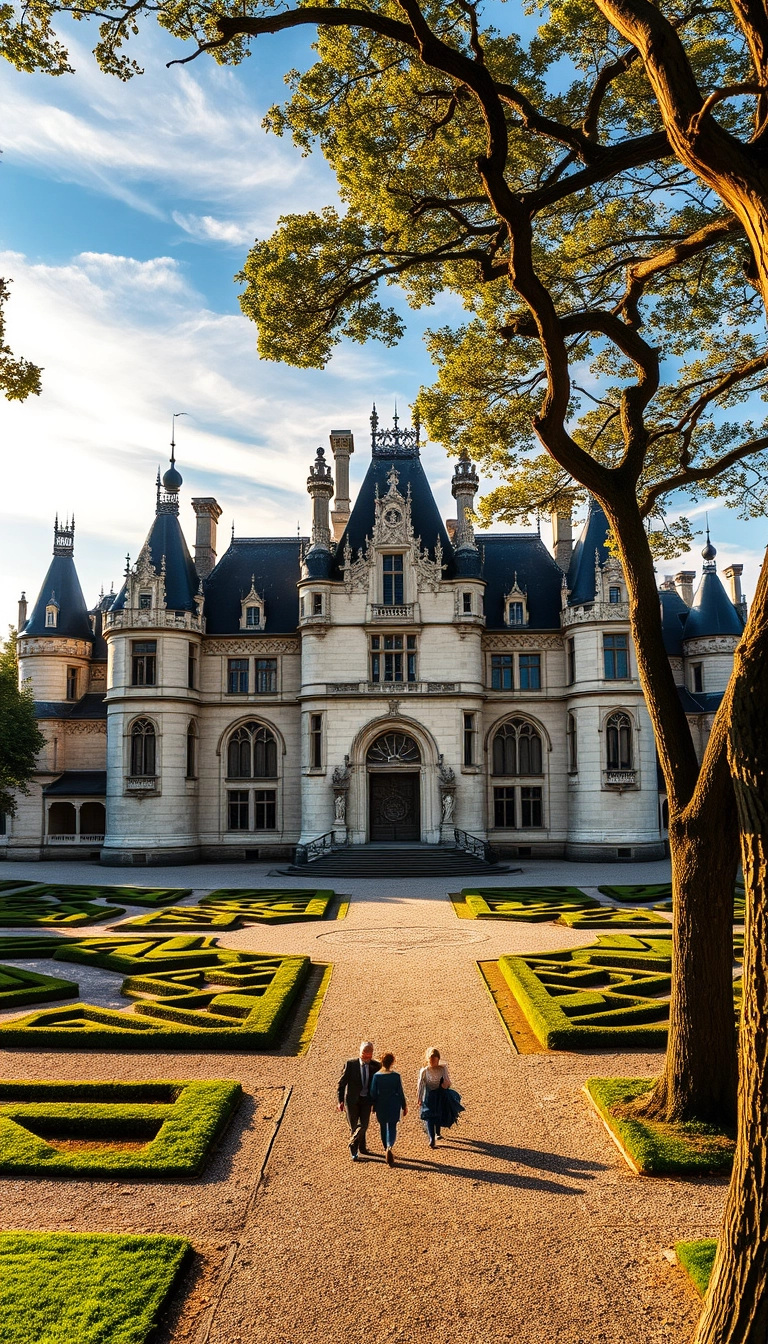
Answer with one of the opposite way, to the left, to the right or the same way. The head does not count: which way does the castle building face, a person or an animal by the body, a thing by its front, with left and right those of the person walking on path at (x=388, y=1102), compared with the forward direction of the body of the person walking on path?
the opposite way

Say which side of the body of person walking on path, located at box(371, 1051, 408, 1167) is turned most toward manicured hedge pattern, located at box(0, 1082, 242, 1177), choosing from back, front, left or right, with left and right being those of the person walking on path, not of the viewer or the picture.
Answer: left

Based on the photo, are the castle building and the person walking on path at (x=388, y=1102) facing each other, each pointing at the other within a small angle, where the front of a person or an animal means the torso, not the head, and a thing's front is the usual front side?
yes

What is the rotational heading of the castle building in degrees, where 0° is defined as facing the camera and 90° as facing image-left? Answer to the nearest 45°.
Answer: approximately 0°

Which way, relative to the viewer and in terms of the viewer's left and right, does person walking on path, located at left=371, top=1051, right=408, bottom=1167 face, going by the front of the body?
facing away from the viewer

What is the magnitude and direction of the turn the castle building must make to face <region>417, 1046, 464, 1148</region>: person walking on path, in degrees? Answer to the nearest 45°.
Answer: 0° — it already faces them

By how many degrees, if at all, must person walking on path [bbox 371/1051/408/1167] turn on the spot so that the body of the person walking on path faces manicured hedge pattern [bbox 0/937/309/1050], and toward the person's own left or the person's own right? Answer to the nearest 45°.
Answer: approximately 45° to the person's own left

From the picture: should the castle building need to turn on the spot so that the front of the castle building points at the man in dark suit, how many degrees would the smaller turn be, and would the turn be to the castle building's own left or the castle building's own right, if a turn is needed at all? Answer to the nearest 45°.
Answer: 0° — it already faces them

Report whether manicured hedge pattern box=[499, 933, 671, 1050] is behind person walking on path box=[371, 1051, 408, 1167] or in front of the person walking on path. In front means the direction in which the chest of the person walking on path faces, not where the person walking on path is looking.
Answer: in front

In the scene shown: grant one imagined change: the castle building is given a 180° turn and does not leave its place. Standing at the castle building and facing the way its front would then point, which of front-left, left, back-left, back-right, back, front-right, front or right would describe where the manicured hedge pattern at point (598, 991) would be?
back

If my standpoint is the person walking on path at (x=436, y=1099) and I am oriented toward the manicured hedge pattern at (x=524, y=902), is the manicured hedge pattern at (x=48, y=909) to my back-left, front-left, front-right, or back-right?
front-left

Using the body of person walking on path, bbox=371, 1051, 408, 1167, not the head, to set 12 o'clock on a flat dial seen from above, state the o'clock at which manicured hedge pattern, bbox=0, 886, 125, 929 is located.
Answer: The manicured hedge pattern is roughly at 11 o'clock from the person walking on path.

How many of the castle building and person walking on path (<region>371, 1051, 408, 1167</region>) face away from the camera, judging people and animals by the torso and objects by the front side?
1

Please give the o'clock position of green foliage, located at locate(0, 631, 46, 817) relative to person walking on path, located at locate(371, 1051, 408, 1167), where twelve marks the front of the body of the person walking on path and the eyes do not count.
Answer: The green foliage is roughly at 11 o'clock from the person walking on path.

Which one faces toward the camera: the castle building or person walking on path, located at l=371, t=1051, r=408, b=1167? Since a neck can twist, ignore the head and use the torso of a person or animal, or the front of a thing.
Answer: the castle building

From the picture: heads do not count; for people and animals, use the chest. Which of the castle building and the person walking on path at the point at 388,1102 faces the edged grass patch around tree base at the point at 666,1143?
the castle building

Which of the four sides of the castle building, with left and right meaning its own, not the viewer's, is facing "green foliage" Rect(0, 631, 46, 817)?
right
